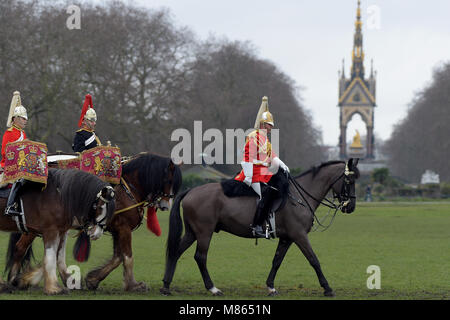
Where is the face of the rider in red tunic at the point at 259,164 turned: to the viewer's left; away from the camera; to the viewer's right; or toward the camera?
to the viewer's right

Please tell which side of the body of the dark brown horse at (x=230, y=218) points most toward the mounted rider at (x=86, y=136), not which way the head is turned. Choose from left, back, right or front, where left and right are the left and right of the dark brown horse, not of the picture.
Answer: back

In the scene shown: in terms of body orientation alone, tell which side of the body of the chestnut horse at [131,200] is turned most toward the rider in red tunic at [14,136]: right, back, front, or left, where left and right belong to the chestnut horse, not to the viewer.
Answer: back

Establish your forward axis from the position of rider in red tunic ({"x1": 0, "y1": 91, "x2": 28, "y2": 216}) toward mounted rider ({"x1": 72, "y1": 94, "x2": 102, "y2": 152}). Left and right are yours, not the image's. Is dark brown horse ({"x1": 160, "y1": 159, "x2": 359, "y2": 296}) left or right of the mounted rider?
right

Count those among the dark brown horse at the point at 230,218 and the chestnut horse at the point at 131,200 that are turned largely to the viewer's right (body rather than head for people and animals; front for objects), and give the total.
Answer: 2

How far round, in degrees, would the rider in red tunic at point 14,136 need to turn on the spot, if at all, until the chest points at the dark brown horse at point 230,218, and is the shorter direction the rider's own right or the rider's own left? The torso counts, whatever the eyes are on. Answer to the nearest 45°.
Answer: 0° — they already face it

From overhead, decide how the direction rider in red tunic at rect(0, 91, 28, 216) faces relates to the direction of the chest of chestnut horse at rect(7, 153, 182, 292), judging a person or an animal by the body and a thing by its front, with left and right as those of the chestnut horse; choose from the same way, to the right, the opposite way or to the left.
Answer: the same way

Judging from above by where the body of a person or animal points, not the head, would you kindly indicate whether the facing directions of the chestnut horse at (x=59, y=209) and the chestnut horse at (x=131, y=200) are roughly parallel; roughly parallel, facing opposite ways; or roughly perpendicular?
roughly parallel

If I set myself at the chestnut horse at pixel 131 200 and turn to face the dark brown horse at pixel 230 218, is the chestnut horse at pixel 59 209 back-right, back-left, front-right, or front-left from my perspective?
back-right

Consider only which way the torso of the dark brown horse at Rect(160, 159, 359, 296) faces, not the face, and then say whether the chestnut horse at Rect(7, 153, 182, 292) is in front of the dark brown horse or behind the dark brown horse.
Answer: behind

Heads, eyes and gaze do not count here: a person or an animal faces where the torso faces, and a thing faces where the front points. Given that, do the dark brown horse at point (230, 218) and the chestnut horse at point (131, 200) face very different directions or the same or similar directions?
same or similar directions

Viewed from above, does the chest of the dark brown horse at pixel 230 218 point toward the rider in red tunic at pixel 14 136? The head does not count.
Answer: no

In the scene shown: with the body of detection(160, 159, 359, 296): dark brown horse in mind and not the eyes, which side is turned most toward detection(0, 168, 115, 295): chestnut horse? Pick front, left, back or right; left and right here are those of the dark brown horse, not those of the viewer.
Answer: back

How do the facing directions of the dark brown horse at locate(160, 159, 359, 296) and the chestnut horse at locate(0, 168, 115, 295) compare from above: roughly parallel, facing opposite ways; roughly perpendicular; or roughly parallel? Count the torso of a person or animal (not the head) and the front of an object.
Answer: roughly parallel

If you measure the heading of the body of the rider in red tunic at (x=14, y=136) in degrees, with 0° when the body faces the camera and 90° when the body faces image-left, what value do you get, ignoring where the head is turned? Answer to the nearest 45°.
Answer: approximately 270°

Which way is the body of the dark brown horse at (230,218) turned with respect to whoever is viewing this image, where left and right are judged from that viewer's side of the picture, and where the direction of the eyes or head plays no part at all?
facing to the right of the viewer

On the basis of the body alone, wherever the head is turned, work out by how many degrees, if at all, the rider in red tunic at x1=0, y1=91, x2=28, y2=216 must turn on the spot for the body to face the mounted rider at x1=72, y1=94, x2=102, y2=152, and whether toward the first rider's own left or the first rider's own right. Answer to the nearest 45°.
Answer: approximately 45° to the first rider's own left

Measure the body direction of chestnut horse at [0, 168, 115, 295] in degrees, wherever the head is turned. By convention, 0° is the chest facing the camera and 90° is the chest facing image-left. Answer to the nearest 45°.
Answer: approximately 270°

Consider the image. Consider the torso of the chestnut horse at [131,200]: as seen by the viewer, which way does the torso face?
to the viewer's right

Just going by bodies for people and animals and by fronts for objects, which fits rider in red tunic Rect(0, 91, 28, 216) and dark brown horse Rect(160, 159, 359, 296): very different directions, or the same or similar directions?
same or similar directions
